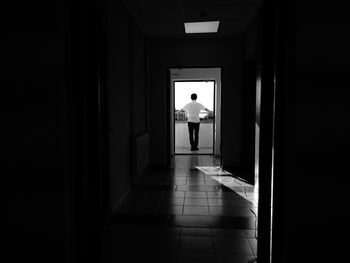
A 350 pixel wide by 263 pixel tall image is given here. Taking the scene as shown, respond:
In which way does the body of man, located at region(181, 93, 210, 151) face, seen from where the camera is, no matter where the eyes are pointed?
away from the camera

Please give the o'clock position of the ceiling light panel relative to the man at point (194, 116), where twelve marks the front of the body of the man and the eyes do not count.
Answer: The ceiling light panel is roughly at 6 o'clock from the man.
